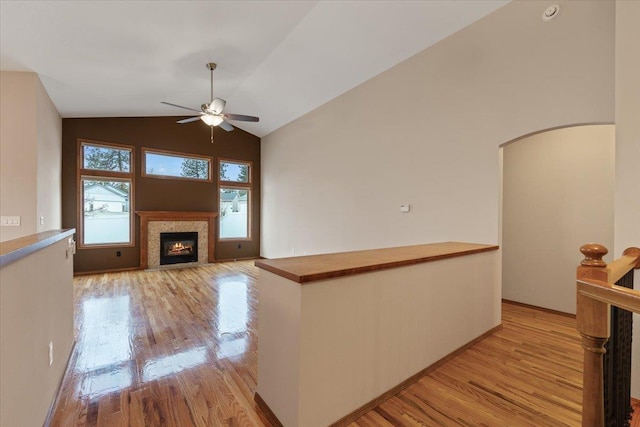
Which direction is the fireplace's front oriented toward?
toward the camera

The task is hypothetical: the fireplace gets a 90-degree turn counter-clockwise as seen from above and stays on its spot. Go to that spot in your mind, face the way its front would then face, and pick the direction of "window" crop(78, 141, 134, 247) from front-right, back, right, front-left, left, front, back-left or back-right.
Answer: back

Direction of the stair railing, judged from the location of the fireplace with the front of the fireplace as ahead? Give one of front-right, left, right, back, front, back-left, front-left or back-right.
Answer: front

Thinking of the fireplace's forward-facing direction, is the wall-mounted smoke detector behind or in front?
in front
